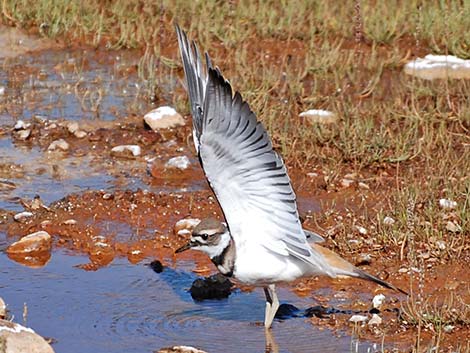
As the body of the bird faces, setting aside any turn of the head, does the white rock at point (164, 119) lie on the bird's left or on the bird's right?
on the bird's right

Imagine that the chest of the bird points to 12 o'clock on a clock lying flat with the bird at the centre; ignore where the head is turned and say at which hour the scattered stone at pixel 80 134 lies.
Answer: The scattered stone is roughly at 2 o'clock from the bird.

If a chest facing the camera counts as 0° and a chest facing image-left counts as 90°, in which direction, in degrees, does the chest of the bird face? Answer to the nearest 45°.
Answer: approximately 90°

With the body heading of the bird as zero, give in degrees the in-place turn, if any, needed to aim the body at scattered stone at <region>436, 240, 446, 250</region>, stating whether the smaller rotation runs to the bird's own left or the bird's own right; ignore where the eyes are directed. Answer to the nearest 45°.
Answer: approximately 135° to the bird's own right

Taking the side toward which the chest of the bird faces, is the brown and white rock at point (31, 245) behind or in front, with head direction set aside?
in front

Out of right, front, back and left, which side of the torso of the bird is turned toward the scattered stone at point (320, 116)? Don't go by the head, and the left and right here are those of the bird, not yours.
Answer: right

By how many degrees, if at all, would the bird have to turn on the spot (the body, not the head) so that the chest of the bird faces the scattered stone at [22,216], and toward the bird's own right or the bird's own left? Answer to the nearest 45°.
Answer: approximately 45° to the bird's own right

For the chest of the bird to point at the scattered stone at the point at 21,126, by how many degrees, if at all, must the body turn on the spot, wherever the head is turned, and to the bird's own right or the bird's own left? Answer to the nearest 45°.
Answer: approximately 45° to the bird's own right

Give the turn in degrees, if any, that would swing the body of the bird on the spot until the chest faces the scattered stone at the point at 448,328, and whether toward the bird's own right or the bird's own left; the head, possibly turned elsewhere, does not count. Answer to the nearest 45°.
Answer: approximately 180°

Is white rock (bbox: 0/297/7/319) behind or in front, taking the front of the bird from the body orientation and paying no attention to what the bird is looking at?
in front

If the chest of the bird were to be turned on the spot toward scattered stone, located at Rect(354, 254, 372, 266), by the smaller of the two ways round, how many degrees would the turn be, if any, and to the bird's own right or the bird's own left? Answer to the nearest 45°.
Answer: approximately 135° to the bird's own right

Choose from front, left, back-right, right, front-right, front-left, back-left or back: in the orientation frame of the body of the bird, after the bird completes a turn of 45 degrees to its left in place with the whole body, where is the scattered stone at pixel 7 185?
right
